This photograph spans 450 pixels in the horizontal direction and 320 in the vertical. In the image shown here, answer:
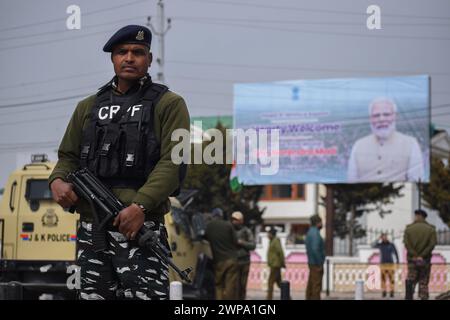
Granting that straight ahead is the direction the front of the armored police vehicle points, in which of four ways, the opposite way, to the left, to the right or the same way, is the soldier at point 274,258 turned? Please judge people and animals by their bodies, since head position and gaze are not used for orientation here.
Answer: the opposite way

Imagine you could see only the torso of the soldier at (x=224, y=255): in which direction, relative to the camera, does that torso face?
away from the camera

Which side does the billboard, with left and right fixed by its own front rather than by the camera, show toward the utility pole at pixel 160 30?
right

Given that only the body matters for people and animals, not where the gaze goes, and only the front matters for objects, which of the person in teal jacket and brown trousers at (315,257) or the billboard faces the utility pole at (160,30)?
the billboard

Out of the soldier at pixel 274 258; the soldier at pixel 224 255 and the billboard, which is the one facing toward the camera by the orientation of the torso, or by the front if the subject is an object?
the billboard

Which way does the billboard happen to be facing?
toward the camera

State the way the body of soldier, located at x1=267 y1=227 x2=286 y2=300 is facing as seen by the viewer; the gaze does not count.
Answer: to the viewer's left
